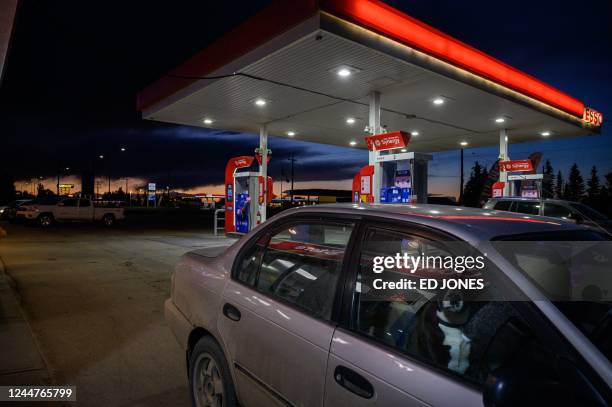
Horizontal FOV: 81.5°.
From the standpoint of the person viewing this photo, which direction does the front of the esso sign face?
facing the viewer and to the right of the viewer

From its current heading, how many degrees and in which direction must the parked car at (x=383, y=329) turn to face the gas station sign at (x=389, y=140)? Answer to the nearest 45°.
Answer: approximately 135° to its left

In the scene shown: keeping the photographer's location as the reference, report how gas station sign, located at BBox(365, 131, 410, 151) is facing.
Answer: facing the viewer

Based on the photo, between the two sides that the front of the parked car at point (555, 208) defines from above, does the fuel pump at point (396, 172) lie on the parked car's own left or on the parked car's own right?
on the parked car's own right
